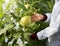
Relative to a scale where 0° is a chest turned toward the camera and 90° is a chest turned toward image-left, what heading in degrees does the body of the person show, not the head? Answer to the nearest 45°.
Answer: approximately 90°
